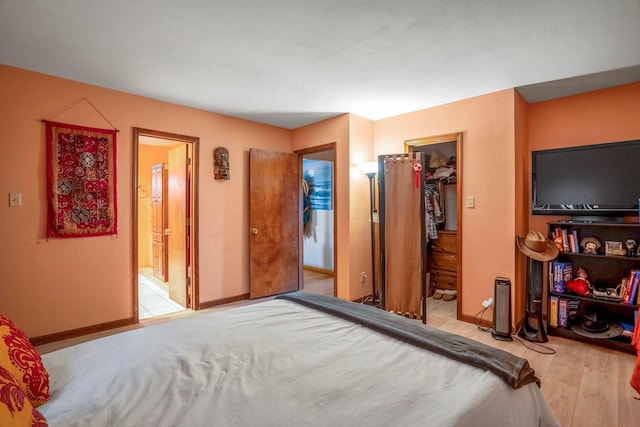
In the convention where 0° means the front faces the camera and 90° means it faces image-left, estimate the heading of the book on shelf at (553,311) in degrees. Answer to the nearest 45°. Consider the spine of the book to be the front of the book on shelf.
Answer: approximately 0°

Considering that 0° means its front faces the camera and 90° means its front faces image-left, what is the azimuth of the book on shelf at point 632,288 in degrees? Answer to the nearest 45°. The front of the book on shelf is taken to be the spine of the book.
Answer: approximately 0°

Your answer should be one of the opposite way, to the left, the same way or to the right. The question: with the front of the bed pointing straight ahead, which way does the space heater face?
the opposite way

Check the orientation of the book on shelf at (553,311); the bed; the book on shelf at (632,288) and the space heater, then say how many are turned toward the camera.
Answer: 3

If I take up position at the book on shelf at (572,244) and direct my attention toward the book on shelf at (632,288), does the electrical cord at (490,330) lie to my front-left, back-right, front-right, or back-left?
back-right

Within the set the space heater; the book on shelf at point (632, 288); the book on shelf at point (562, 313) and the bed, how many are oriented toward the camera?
3

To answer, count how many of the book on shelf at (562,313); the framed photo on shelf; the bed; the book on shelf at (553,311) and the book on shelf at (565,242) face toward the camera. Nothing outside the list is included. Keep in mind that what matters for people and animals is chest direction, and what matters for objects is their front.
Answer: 4
